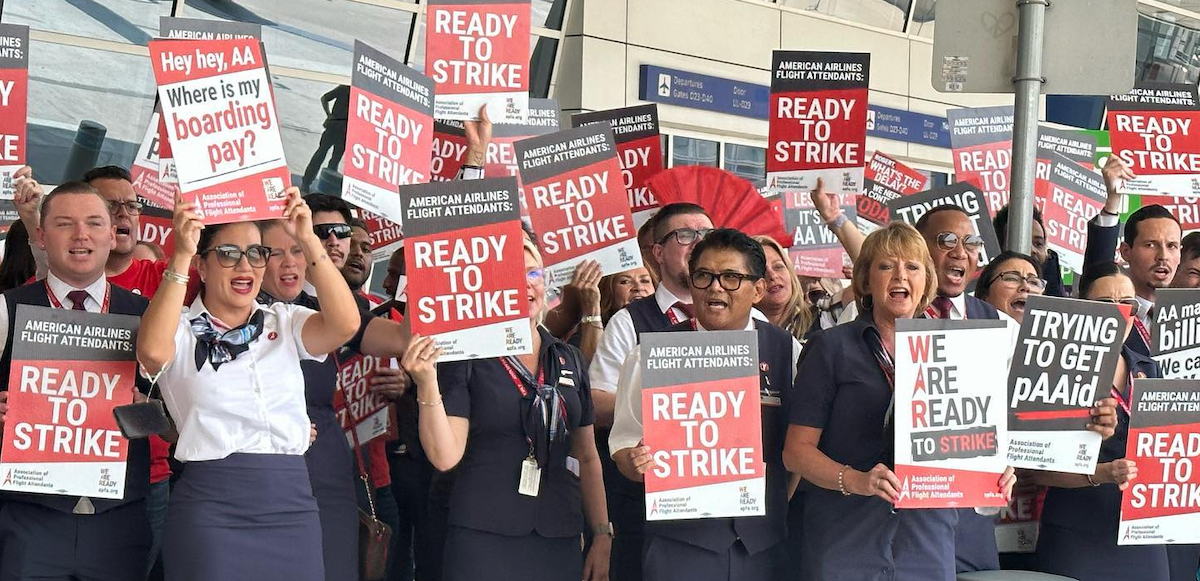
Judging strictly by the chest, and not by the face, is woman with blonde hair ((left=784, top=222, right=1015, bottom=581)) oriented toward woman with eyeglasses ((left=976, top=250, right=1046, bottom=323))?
no

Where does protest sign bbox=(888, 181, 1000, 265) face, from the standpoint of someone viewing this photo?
facing the viewer

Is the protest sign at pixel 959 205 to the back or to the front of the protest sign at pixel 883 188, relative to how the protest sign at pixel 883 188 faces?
to the front

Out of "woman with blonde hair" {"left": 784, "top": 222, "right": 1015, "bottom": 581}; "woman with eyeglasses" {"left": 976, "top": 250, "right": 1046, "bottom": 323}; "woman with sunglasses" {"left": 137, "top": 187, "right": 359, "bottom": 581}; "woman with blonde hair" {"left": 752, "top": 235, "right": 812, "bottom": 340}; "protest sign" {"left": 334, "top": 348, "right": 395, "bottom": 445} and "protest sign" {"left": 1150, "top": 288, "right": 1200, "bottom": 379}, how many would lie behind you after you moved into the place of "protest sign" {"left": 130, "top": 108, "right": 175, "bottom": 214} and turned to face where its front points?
0

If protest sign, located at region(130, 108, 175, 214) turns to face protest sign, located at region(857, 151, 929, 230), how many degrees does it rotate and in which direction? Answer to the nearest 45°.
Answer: approximately 90° to its left

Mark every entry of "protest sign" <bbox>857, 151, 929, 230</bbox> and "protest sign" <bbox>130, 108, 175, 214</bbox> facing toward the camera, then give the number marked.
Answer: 2

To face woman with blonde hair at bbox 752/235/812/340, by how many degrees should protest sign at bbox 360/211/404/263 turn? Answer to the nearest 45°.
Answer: approximately 45° to its left

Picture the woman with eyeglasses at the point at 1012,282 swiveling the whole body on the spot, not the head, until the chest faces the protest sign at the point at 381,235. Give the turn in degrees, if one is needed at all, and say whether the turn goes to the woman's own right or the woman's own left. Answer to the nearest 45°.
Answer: approximately 135° to the woman's own right

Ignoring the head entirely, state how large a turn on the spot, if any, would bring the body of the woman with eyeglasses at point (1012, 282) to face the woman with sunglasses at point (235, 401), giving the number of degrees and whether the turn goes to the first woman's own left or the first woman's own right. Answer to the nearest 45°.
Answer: approximately 90° to the first woman's own right

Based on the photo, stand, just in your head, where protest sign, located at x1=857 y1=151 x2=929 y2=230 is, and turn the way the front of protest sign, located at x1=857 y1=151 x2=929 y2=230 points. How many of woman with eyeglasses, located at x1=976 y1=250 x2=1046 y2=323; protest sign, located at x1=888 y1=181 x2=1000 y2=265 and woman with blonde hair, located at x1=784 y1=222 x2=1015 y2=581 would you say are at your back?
0

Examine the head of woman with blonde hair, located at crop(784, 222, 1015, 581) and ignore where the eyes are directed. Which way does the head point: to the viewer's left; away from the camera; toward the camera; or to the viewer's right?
toward the camera

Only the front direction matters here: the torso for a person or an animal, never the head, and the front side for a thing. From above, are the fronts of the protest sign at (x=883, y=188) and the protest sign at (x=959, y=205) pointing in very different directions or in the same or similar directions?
same or similar directions

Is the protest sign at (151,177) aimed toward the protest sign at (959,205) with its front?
no

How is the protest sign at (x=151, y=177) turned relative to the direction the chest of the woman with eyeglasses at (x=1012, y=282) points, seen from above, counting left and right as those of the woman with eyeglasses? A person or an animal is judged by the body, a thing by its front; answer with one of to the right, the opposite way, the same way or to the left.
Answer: the same way

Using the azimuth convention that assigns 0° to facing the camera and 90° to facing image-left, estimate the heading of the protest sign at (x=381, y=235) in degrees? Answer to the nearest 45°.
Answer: approximately 0°

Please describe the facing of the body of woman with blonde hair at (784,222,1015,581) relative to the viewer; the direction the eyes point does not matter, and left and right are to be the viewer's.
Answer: facing the viewer and to the right of the viewer

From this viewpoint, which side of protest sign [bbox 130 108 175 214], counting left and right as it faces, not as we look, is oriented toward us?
front

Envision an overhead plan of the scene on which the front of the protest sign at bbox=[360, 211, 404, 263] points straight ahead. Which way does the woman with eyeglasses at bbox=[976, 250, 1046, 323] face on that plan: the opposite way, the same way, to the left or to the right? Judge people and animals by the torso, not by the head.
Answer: the same way

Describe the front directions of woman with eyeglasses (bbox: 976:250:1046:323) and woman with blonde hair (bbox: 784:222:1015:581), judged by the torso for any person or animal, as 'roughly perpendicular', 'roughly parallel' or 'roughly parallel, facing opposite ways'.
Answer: roughly parallel
